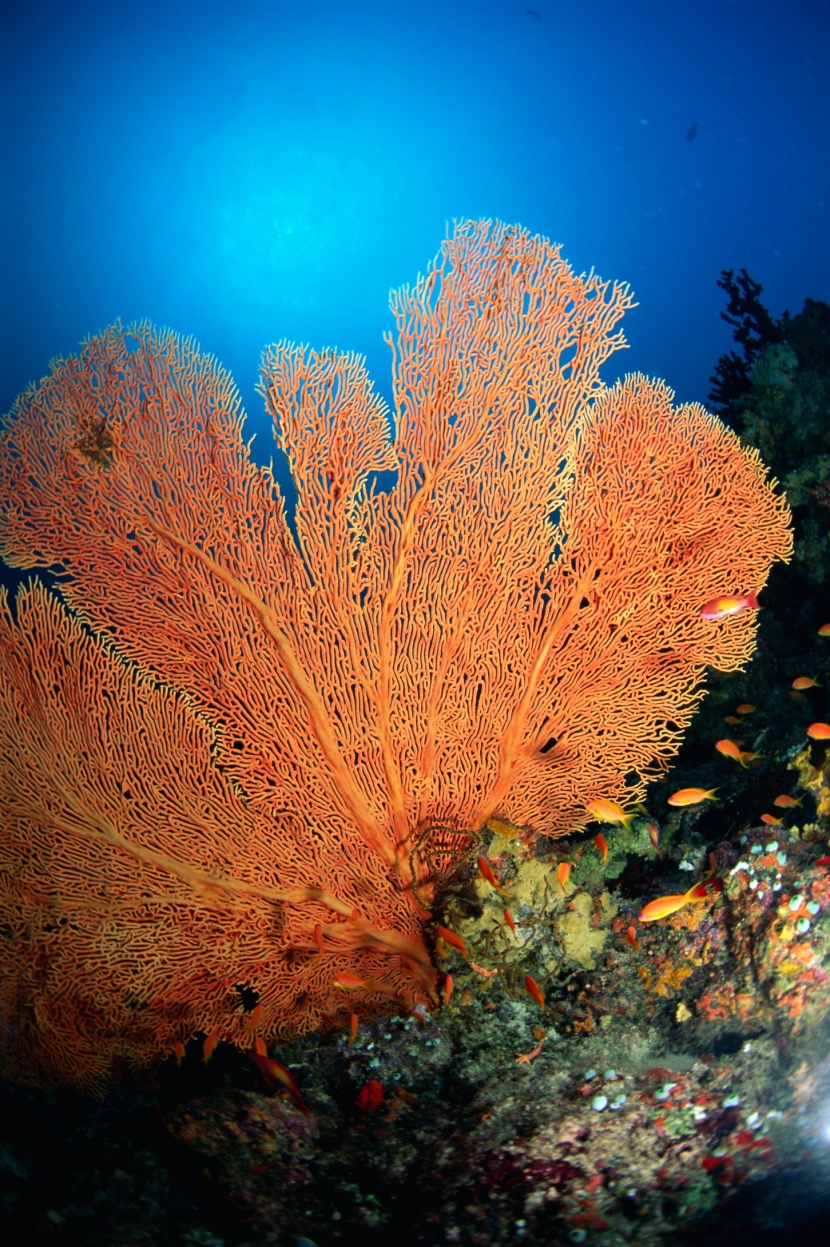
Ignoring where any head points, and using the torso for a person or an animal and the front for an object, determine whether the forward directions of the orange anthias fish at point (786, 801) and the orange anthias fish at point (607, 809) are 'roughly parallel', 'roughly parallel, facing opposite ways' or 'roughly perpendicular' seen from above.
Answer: roughly parallel

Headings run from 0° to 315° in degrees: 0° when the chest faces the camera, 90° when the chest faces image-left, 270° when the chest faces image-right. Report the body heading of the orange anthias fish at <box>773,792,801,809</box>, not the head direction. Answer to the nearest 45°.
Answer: approximately 90°

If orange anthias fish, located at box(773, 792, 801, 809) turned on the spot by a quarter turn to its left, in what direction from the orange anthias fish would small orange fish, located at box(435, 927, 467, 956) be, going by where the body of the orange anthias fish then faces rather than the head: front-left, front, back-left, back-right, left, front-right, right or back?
front-right

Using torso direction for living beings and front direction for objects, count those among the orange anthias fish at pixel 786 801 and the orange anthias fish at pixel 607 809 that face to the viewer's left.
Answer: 2

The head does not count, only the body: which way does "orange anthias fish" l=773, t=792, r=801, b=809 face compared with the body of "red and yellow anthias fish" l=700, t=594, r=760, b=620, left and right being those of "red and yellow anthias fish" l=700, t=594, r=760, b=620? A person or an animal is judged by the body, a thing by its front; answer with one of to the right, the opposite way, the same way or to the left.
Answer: the same way

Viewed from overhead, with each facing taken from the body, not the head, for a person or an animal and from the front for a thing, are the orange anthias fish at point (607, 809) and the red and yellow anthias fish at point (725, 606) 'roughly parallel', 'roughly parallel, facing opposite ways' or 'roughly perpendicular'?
roughly parallel

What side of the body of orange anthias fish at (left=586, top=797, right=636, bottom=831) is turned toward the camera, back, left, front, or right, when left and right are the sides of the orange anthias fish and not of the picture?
left

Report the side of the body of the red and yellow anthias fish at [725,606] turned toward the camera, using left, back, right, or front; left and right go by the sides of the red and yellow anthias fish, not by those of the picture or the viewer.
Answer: left
